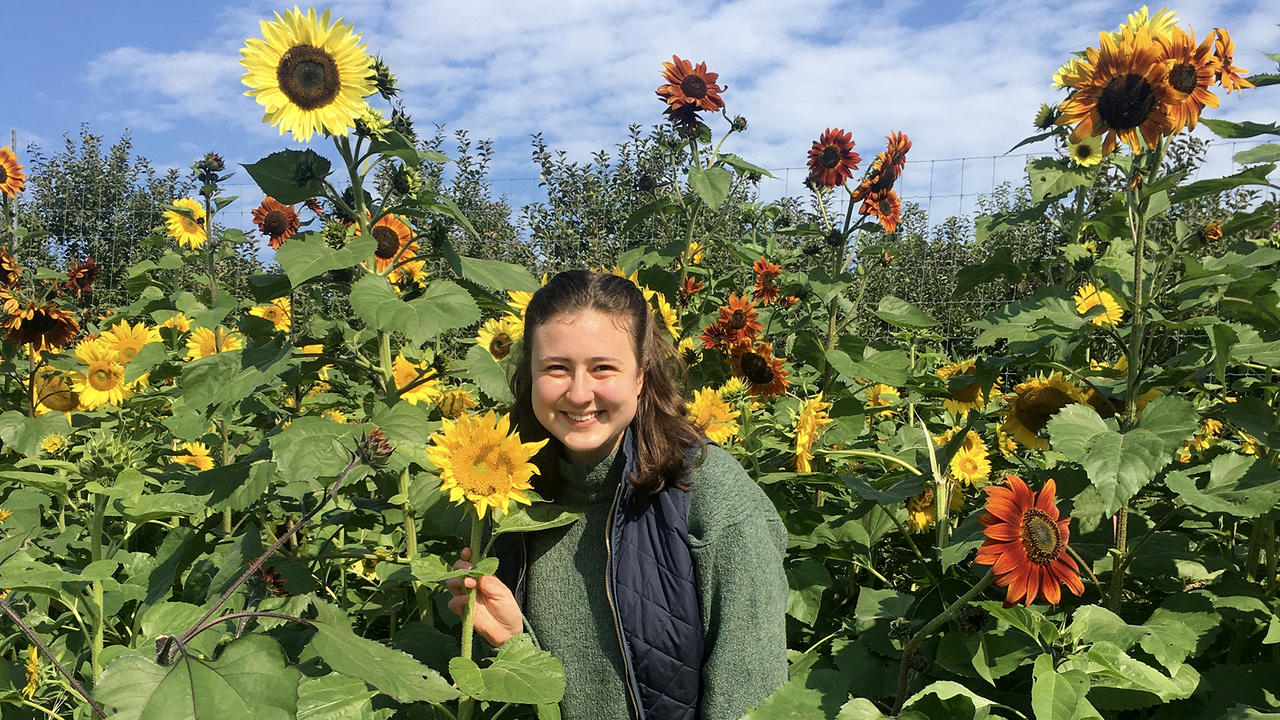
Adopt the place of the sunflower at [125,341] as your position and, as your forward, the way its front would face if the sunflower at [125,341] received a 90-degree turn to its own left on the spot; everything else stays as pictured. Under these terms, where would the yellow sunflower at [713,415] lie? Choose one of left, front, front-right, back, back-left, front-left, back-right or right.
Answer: front-right

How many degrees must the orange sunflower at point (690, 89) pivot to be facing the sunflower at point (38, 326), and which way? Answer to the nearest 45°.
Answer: approximately 90° to its right

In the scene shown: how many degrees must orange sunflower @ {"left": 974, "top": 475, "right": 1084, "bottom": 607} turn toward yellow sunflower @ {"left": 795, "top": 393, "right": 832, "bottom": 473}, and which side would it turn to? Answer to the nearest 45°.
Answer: approximately 180°

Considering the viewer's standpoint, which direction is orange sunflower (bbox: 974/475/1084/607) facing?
facing the viewer and to the right of the viewer

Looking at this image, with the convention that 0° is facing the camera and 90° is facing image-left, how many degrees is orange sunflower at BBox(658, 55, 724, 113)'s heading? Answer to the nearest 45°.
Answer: approximately 0°

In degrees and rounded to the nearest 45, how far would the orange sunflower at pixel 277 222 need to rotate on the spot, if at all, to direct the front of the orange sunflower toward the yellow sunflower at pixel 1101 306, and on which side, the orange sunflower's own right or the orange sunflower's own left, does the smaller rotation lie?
approximately 45° to the orange sunflower's own left

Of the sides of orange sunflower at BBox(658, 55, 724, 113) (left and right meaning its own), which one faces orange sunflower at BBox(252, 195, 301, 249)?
right

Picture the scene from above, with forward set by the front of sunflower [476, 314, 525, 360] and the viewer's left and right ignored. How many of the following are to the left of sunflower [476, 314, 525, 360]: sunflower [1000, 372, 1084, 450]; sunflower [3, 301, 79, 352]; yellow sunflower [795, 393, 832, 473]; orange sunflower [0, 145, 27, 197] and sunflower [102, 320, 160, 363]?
2

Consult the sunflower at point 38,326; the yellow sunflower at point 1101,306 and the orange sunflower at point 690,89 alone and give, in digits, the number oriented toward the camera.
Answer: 3

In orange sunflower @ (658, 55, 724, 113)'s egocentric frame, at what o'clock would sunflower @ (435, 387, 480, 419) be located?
The sunflower is roughly at 1 o'clock from the orange sunflower.
